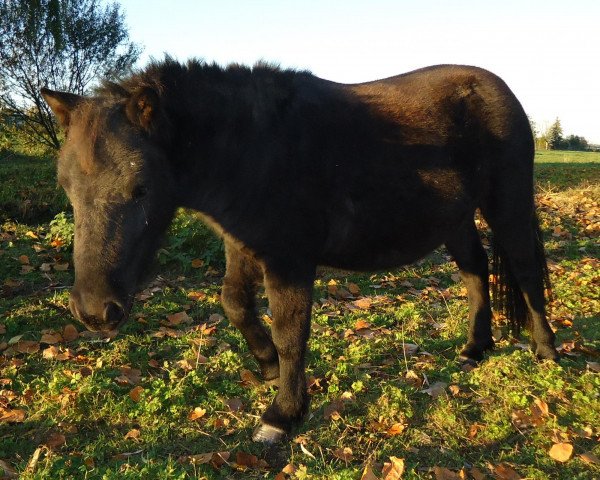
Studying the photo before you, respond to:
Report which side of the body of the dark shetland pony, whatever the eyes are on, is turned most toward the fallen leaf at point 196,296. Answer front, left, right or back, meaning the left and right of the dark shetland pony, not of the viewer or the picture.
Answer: right

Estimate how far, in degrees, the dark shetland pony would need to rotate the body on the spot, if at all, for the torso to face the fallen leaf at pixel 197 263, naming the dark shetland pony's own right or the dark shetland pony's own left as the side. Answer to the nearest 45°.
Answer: approximately 135° to the dark shetland pony's own right

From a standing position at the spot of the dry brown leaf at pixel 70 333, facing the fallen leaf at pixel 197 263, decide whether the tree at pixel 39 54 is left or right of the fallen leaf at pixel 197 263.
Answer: left

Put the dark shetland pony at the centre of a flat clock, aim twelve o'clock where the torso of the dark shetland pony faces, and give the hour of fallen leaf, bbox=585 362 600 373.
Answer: The fallen leaf is roughly at 7 o'clock from the dark shetland pony.

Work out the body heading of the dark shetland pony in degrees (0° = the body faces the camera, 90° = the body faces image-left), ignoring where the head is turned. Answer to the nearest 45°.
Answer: approximately 45°

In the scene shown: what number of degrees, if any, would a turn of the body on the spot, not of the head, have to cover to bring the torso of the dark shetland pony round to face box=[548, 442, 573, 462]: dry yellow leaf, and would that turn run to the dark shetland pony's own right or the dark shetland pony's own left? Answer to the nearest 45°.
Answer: approximately 135° to the dark shetland pony's own left
